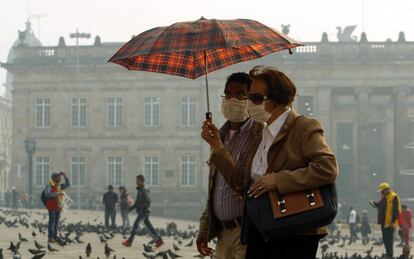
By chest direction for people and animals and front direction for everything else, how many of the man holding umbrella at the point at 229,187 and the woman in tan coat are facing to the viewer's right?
0

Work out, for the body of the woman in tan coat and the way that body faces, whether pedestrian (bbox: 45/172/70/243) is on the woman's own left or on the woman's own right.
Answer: on the woman's own right

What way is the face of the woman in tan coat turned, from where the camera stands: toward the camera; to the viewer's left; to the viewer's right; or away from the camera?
to the viewer's left

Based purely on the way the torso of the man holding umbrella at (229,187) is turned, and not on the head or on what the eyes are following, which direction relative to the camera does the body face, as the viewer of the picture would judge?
toward the camera

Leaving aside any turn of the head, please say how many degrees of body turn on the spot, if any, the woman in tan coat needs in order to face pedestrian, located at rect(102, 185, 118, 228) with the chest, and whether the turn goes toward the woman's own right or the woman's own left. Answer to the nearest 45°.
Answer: approximately 135° to the woman's own right

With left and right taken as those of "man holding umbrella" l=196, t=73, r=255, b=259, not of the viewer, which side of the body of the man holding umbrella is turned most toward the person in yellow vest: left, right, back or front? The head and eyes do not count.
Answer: back

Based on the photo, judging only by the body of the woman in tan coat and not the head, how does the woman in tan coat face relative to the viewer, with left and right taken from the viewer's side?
facing the viewer and to the left of the viewer
